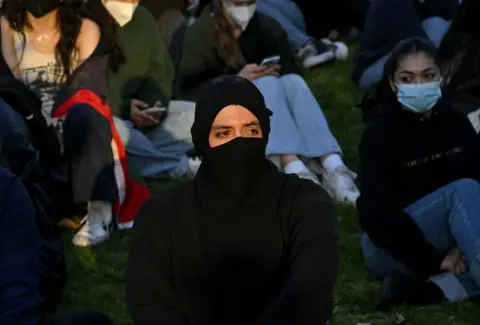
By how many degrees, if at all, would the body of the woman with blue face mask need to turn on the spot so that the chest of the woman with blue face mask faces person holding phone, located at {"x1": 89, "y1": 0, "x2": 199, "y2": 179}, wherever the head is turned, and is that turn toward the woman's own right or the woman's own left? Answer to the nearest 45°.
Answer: approximately 180°

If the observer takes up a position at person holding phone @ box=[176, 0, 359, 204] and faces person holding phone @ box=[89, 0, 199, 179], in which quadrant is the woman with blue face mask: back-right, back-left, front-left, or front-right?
back-left

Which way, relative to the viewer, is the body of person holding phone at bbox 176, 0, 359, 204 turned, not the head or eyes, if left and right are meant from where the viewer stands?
facing the viewer and to the right of the viewer

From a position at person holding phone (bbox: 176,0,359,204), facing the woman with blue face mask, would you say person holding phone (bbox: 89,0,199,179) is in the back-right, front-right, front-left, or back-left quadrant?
back-right

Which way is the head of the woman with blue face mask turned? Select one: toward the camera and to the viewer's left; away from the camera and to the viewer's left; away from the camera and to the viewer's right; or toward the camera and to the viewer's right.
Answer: toward the camera and to the viewer's left

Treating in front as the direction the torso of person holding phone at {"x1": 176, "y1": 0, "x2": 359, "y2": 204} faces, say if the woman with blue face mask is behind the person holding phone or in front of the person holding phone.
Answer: in front

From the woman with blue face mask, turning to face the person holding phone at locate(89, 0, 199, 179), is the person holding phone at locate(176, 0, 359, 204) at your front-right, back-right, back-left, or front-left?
front-right

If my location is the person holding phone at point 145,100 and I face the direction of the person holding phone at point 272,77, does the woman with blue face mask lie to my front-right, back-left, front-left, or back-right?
front-right

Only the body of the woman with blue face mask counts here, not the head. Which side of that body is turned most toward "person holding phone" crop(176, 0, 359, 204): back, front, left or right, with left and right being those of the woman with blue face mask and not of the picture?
back

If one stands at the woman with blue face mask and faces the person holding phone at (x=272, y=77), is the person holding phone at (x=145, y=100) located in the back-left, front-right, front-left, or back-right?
front-left

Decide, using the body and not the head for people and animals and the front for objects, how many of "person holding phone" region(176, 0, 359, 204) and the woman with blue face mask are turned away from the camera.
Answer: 0
